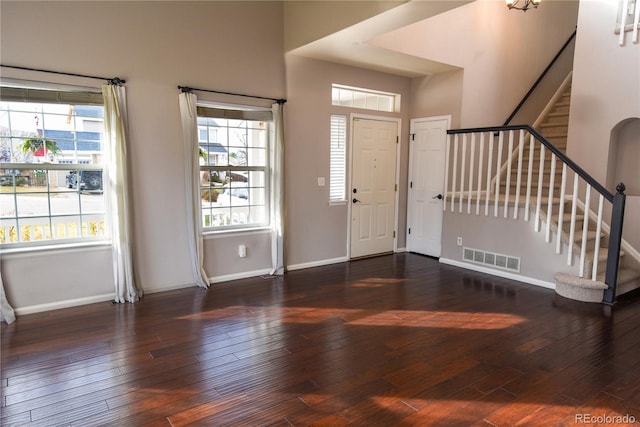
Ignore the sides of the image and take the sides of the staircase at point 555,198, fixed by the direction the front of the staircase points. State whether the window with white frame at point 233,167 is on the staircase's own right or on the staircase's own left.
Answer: on the staircase's own right

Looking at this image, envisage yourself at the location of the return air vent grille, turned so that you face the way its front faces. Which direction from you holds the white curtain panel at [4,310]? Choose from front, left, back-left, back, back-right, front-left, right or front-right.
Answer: front

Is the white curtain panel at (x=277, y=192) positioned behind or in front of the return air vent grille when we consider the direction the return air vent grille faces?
in front

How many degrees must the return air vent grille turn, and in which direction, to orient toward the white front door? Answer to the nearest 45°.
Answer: approximately 45° to its right

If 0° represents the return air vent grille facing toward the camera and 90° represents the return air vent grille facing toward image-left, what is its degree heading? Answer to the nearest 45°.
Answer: approximately 45°

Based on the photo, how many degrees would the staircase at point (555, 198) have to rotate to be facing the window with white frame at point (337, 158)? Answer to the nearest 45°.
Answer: approximately 135° to its right

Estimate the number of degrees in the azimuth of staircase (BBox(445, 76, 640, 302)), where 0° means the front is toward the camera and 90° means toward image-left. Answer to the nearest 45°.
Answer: approximately 315°

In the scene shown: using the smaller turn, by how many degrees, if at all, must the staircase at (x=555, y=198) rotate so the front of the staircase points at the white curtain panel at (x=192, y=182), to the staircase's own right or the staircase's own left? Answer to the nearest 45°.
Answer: approximately 90° to the staircase's own right

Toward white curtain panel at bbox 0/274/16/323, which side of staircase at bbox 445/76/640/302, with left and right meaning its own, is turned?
right
